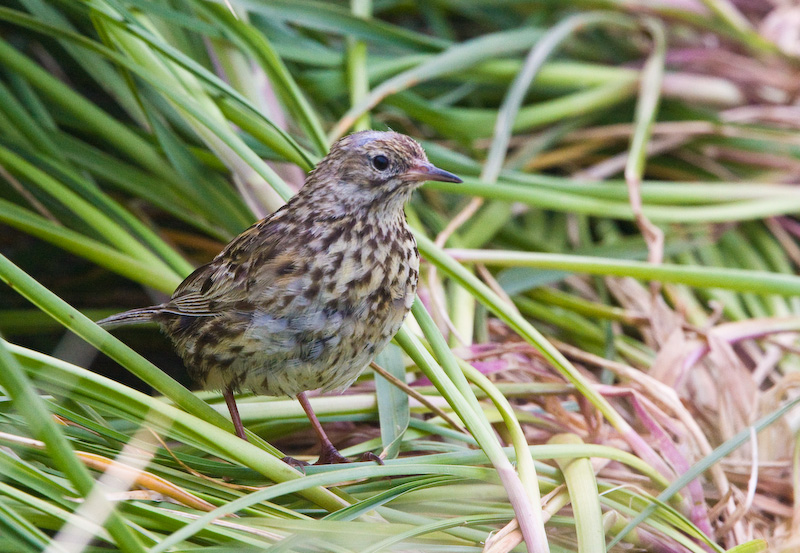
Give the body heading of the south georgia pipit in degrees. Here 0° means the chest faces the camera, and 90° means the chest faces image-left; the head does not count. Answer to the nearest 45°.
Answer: approximately 270°
